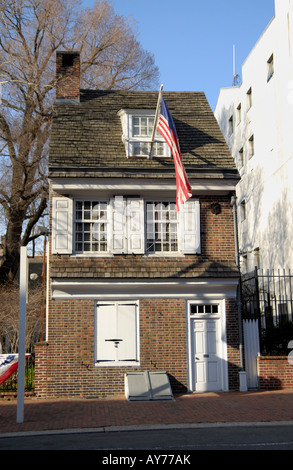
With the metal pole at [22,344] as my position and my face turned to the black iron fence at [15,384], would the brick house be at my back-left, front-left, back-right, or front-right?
front-right

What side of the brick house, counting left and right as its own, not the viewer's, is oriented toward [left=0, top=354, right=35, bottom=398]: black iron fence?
right

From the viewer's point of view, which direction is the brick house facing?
toward the camera

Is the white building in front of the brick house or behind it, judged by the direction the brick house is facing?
behind

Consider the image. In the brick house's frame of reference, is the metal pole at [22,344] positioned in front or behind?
in front

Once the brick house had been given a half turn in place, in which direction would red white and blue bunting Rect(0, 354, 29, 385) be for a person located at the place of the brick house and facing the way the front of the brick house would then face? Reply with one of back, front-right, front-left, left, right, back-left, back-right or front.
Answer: back-left
